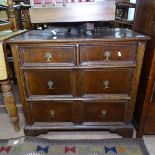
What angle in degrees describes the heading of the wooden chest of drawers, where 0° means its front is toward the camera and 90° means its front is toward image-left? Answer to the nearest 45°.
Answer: approximately 0°
